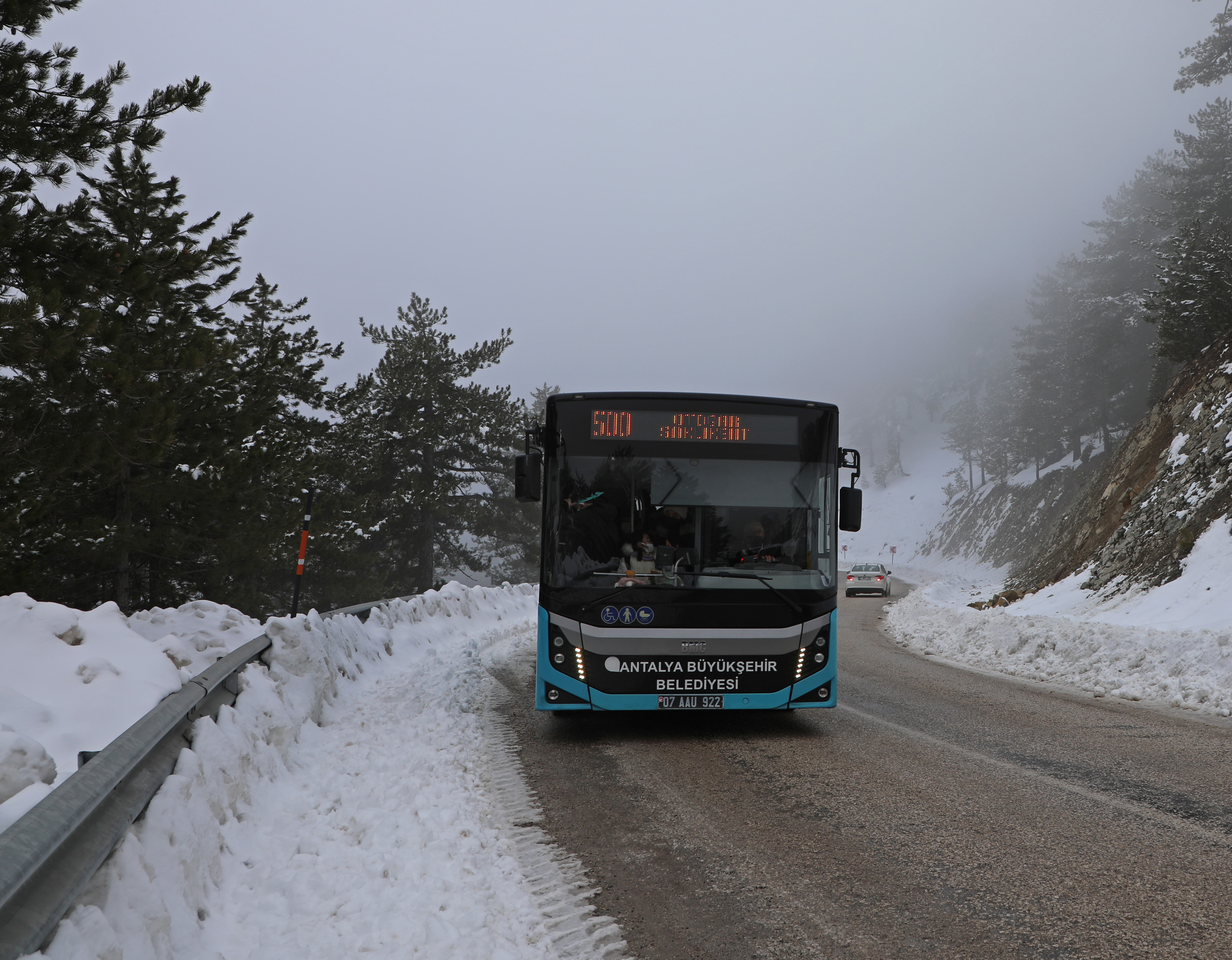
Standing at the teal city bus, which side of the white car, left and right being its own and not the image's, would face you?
back

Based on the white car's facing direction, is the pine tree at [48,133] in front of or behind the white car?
behind

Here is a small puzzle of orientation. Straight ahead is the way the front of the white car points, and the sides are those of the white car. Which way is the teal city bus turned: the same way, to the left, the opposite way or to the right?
the opposite way

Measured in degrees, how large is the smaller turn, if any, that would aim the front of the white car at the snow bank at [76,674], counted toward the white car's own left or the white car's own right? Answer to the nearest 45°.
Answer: approximately 180°

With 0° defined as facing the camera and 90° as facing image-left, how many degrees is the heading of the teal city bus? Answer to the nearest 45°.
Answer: approximately 0°

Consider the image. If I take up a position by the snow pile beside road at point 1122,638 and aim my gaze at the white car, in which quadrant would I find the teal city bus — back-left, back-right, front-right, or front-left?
back-left

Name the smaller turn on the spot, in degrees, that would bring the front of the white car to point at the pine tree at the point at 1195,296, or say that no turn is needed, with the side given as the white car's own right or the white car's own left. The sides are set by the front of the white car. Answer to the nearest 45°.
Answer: approximately 135° to the white car's own right

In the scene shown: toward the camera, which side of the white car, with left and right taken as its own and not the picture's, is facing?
back

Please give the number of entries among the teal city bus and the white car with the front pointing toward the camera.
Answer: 1
